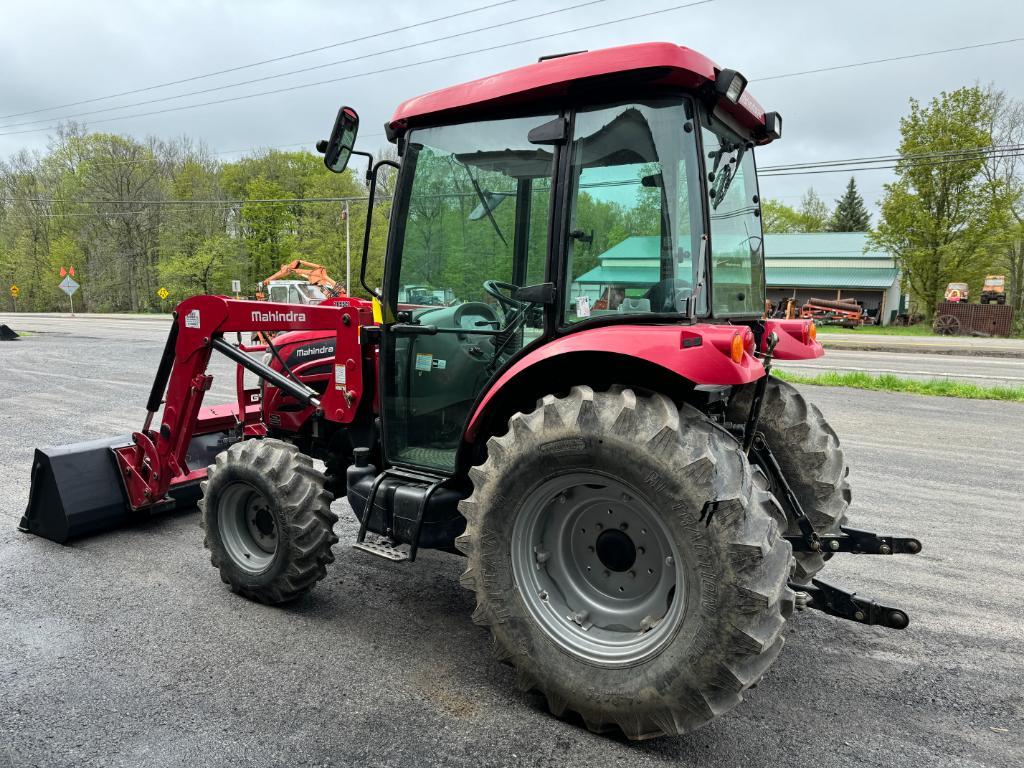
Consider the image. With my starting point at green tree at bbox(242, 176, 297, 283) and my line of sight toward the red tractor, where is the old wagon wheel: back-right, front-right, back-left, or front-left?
front-left

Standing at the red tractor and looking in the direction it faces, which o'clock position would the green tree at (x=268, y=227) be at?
The green tree is roughly at 1 o'clock from the red tractor.

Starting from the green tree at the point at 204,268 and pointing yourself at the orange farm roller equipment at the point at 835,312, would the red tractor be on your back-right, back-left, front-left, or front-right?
front-right

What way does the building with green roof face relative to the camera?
toward the camera

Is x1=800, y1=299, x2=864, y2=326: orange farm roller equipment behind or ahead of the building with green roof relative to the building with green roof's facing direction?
ahead

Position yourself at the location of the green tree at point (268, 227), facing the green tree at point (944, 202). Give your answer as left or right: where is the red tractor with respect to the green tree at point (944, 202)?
right

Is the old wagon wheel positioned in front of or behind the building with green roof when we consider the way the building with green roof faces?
in front

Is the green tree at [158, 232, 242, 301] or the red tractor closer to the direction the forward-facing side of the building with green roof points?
the red tractor

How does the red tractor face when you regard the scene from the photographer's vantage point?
facing away from the viewer and to the left of the viewer

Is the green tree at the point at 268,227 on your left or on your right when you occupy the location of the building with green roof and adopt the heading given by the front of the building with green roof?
on your right

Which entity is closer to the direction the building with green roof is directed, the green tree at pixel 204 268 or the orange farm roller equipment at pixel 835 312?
the orange farm roller equipment

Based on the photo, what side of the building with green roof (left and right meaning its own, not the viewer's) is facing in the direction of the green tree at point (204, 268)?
right

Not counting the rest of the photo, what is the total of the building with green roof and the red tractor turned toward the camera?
1
